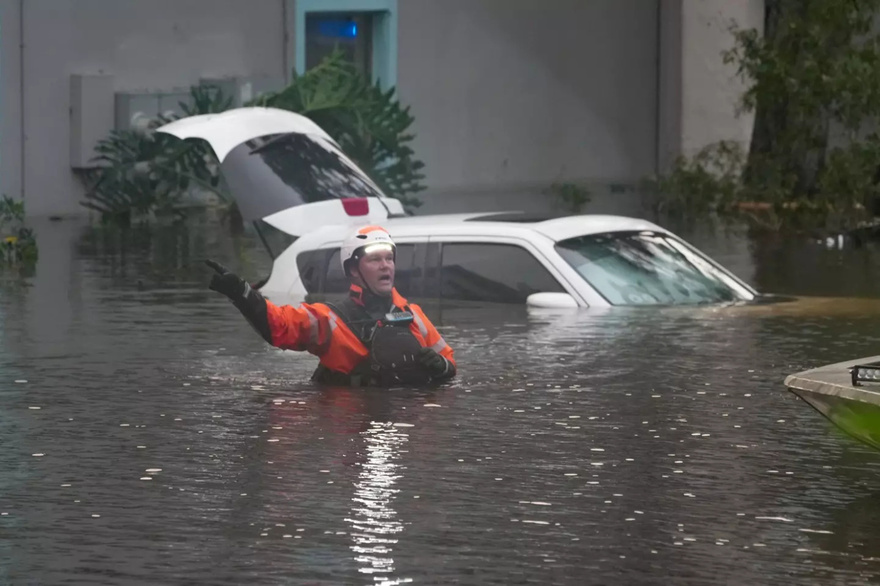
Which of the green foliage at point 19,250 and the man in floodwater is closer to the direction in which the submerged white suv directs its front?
the man in floodwater

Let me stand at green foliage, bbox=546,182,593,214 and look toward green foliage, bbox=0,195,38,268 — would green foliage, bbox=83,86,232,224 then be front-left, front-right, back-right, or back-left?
front-right

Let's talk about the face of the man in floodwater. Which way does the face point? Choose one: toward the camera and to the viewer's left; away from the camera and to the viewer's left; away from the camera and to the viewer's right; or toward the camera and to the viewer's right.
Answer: toward the camera and to the viewer's right

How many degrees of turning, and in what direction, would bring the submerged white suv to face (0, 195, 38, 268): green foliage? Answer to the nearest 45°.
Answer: approximately 180°

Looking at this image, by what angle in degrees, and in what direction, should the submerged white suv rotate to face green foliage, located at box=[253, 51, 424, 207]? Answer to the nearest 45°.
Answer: approximately 135° to its left

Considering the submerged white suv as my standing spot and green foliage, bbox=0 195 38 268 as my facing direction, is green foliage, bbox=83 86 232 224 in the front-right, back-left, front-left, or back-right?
front-right

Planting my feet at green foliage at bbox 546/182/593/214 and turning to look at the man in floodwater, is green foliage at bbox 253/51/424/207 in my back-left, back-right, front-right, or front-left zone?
front-right

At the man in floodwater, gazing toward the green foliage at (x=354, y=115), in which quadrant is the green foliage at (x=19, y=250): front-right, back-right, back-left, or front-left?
front-left

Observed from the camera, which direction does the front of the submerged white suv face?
facing the viewer and to the right of the viewer

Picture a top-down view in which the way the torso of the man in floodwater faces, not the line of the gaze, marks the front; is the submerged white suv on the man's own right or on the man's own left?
on the man's own left

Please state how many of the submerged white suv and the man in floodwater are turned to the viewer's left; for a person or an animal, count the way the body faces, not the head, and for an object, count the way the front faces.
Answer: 0

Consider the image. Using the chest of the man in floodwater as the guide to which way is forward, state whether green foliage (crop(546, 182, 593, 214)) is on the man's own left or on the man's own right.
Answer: on the man's own left
